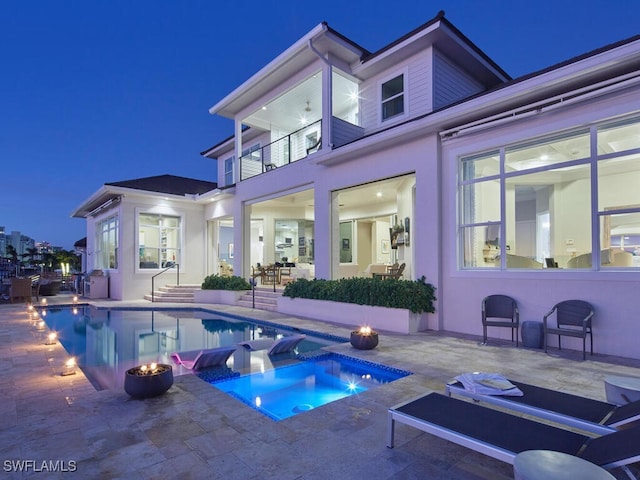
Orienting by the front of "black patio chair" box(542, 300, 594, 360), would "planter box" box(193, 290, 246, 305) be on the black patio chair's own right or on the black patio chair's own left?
on the black patio chair's own right

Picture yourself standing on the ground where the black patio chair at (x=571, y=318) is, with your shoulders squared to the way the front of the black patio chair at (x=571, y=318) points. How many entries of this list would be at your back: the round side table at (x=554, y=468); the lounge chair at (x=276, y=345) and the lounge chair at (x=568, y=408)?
0

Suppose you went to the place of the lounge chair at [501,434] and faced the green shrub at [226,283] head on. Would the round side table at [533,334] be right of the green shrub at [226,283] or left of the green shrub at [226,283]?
right

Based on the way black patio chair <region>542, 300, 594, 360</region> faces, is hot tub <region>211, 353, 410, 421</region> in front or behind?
in front

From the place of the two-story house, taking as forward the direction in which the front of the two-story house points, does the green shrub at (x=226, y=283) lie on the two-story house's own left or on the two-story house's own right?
on the two-story house's own right

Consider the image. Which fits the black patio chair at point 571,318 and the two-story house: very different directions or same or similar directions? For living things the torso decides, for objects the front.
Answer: same or similar directions

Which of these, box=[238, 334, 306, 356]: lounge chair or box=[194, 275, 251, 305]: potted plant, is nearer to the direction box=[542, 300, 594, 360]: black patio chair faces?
the lounge chair

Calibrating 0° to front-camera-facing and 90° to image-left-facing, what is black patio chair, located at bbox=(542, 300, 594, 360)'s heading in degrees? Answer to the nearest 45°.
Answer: approximately 45°

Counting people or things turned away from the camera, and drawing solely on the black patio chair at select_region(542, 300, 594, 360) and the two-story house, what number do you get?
0

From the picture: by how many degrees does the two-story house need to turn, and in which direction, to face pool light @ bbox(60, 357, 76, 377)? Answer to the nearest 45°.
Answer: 0° — it already faces it

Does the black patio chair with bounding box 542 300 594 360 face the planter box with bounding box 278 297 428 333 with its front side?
no

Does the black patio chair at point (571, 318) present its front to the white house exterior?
no

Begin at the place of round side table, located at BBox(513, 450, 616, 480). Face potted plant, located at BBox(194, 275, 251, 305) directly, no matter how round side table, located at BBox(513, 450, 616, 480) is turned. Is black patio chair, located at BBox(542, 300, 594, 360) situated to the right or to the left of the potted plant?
right
